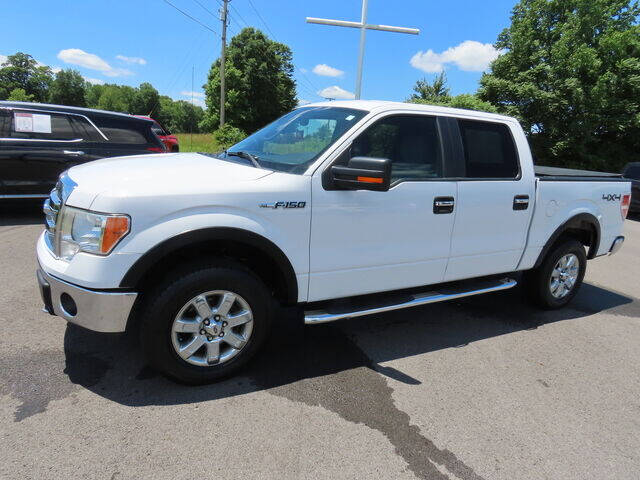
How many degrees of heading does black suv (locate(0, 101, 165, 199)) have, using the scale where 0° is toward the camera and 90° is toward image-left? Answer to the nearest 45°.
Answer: approximately 90°

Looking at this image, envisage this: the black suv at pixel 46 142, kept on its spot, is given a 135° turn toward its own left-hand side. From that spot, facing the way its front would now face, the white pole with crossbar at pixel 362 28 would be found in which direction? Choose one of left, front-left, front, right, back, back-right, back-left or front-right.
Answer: left

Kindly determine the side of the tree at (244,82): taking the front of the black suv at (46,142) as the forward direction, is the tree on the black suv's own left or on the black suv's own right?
on the black suv's own right

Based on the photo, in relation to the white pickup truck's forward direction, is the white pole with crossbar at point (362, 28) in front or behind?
behind

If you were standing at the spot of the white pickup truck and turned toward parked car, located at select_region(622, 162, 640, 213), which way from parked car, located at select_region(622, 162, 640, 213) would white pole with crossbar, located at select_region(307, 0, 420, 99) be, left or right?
left

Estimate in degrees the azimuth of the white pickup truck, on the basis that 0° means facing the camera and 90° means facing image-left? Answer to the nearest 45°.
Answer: approximately 45°

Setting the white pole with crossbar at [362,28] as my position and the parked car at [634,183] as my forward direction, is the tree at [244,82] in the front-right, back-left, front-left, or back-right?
back-left

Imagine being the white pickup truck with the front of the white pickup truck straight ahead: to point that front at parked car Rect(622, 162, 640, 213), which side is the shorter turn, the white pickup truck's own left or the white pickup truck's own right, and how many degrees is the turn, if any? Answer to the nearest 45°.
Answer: approximately 180°

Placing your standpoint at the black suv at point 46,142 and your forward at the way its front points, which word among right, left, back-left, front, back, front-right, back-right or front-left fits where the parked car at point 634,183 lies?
back

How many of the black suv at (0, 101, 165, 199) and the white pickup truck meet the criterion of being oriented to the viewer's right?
0

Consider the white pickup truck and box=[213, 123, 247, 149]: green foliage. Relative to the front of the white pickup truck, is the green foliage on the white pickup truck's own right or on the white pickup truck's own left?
on the white pickup truck's own right

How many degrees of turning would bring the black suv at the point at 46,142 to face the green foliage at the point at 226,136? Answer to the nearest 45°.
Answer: approximately 135° to its right

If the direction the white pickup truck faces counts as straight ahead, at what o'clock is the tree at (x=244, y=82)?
The tree is roughly at 4 o'clock from the white pickup truck.

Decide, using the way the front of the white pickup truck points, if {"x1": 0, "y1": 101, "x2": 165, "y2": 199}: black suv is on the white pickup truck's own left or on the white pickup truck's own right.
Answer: on the white pickup truck's own right

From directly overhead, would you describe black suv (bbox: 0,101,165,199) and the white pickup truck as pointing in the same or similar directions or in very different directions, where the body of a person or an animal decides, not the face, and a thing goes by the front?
same or similar directions
